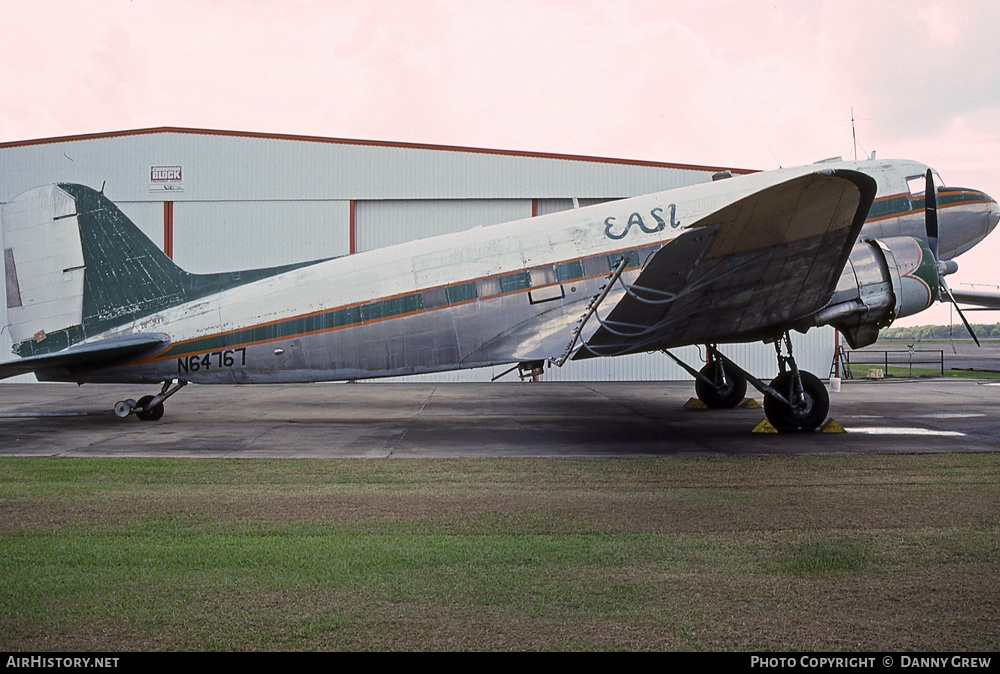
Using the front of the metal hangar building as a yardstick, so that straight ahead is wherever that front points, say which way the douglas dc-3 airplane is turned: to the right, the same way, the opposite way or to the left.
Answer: to the left

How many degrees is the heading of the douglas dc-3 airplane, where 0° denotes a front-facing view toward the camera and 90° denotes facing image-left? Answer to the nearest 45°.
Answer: approximately 270°

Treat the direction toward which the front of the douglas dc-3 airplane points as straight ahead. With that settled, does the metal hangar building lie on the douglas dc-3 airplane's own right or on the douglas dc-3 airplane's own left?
on the douglas dc-3 airplane's own left

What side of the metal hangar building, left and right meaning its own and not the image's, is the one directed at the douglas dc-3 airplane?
front

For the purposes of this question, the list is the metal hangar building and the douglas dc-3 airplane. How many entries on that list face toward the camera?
1

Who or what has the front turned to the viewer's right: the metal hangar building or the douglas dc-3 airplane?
the douglas dc-3 airplane

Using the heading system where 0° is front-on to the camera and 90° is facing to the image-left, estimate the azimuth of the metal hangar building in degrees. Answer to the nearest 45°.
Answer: approximately 0°
